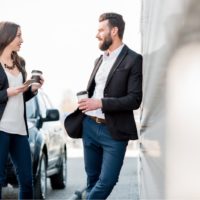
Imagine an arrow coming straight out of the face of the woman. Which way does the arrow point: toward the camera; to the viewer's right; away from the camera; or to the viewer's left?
to the viewer's right

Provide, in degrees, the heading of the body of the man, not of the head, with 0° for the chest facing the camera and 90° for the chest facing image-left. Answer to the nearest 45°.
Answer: approximately 45°

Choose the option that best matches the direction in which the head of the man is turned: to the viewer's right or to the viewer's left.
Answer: to the viewer's left

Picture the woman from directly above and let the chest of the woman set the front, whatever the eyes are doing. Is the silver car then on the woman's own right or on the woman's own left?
on the woman's own left

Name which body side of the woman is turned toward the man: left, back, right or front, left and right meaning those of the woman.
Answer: front

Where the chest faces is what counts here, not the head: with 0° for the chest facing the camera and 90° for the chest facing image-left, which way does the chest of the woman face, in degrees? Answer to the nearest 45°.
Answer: approximately 315°
